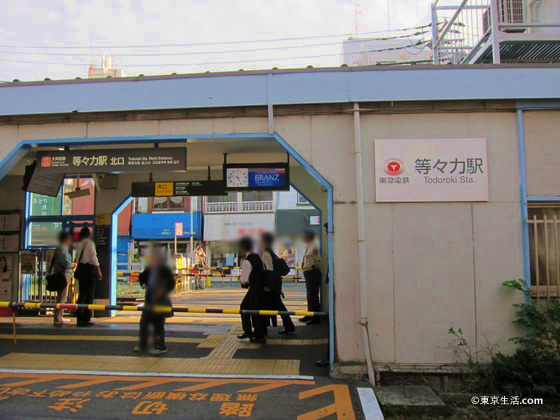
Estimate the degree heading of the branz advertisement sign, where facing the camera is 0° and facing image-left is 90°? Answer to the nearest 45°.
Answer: approximately 0°

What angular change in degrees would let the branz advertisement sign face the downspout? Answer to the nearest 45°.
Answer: approximately 45° to its left

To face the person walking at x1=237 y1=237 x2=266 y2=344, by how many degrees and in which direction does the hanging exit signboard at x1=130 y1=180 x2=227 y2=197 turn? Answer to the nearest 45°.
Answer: approximately 45° to its left

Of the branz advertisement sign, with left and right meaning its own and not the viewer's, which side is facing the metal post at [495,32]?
left

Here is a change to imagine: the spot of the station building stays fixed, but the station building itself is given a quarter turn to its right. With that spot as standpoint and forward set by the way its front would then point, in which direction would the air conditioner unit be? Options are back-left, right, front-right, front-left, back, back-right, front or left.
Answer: back-right

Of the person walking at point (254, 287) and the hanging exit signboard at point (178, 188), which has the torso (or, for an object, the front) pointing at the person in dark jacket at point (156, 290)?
the hanging exit signboard
